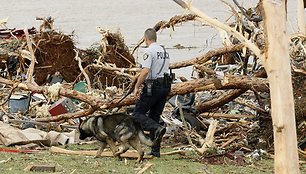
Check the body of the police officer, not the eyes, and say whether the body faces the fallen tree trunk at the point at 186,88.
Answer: no

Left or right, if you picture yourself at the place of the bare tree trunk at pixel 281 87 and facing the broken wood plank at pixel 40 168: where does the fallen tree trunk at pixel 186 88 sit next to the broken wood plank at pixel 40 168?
right

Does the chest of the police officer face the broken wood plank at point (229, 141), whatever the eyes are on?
no

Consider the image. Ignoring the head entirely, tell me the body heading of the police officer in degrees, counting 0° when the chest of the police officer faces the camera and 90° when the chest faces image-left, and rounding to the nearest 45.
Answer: approximately 135°

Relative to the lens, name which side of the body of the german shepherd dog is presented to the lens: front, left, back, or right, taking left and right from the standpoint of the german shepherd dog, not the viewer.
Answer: left

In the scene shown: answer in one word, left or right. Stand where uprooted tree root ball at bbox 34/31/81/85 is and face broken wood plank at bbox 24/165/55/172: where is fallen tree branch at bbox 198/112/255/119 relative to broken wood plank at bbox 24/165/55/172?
left

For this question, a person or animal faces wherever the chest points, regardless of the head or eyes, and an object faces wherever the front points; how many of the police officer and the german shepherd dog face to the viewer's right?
0

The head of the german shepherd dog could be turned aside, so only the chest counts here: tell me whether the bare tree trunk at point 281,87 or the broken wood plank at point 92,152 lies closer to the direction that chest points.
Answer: the broken wood plank

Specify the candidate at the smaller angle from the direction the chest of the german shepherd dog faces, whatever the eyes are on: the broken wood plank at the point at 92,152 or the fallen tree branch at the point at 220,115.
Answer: the broken wood plank

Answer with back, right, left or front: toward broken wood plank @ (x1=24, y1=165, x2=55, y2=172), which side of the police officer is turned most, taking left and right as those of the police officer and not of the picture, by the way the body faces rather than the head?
left

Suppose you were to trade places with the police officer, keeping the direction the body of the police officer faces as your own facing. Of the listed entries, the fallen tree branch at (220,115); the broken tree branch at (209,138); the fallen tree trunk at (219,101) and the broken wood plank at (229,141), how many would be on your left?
0
